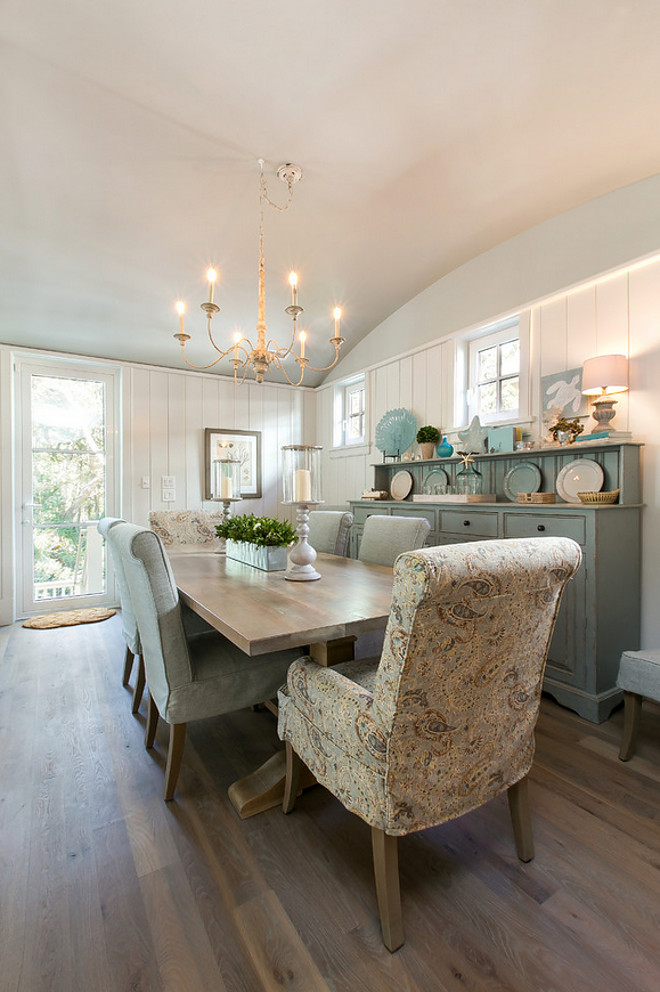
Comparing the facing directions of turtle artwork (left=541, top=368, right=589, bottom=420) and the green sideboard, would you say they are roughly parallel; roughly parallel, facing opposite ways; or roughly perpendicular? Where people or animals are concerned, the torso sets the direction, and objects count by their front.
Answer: roughly parallel

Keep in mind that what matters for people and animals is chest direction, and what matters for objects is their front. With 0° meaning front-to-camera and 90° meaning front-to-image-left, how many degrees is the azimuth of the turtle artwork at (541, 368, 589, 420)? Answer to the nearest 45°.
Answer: approximately 45°

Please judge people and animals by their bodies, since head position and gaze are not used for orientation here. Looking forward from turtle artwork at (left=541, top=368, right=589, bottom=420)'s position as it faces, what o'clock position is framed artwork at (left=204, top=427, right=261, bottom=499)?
framed artwork at (left=204, top=427, right=261, bottom=499) is roughly at 2 o'clock from turtle artwork at (left=541, top=368, right=589, bottom=420).

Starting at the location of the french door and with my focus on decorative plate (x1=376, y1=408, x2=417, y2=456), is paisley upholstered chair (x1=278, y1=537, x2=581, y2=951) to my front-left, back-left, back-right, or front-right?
front-right

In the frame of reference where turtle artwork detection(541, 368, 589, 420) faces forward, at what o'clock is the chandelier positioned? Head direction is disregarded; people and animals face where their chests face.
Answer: The chandelier is roughly at 12 o'clock from the turtle artwork.

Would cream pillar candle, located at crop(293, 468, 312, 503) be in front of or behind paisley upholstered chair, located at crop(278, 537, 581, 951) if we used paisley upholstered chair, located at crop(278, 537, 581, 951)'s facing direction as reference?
in front

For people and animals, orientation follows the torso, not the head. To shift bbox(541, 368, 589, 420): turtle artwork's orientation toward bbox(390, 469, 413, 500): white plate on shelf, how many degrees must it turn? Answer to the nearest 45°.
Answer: approximately 90° to its right

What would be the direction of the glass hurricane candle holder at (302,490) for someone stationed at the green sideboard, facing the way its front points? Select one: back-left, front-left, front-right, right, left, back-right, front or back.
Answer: front

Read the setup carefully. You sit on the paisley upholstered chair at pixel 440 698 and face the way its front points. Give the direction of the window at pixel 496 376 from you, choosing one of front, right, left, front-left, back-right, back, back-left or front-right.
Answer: front-right

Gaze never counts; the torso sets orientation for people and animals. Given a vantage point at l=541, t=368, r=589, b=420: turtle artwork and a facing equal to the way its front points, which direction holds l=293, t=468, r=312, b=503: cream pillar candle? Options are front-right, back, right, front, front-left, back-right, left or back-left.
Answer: front

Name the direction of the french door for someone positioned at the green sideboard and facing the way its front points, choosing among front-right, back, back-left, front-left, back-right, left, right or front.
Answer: front-right

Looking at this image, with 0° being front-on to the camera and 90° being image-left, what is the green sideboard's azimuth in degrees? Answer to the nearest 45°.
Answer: approximately 45°
